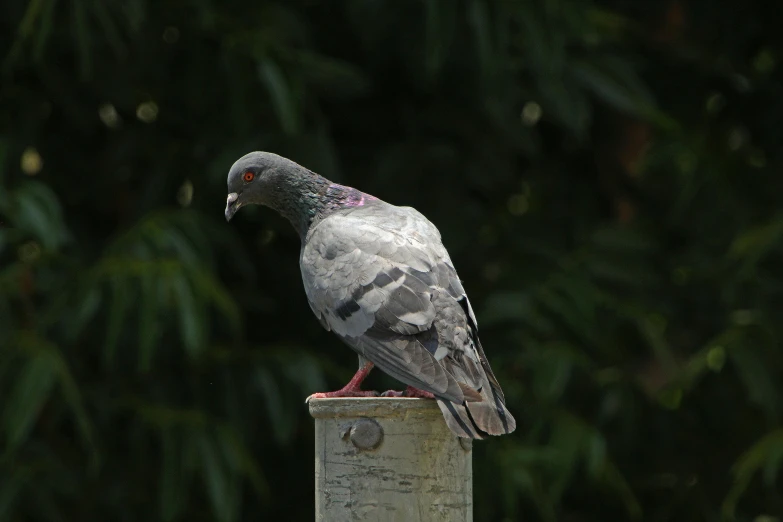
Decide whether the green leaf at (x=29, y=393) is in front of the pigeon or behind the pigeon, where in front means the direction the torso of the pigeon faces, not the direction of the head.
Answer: in front

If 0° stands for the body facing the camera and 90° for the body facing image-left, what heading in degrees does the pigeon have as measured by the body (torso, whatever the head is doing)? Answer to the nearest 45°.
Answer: approximately 135°

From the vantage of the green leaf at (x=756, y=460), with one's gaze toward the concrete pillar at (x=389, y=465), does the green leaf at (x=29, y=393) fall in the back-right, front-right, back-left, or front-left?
front-right

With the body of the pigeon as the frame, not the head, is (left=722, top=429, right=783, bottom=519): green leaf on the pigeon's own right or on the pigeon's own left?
on the pigeon's own right
